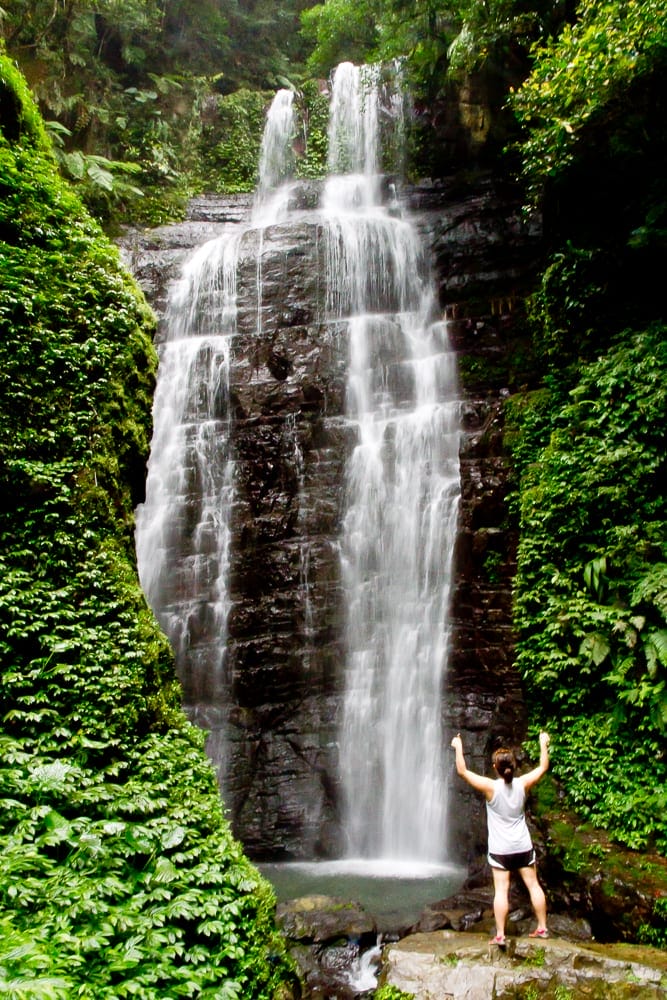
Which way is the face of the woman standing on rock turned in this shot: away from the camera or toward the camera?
away from the camera

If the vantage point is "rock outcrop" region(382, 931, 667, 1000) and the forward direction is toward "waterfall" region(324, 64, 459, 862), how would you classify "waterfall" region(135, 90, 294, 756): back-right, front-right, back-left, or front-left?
front-left

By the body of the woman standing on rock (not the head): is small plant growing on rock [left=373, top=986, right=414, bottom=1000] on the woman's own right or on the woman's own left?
on the woman's own left

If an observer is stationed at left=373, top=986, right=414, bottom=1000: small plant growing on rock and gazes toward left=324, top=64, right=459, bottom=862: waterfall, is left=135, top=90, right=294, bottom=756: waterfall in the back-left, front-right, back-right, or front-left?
front-left

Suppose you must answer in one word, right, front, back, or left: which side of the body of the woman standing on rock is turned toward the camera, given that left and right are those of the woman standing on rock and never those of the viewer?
back

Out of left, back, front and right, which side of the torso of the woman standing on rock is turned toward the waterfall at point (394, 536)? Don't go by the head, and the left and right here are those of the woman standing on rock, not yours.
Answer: front

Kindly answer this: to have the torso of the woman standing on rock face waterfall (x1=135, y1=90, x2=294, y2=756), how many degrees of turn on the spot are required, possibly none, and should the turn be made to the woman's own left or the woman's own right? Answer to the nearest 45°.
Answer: approximately 45° to the woman's own left
